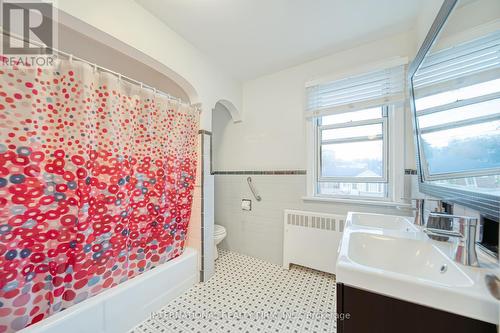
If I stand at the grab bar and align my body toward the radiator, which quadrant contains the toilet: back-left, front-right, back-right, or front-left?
back-right

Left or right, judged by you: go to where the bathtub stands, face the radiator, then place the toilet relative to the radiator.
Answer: left

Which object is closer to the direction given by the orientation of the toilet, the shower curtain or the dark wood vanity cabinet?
the dark wood vanity cabinet

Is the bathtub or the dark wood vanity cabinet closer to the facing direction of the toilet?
the dark wood vanity cabinet
